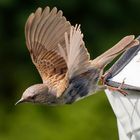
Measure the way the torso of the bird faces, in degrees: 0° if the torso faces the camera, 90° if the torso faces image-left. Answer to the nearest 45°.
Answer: approximately 90°
